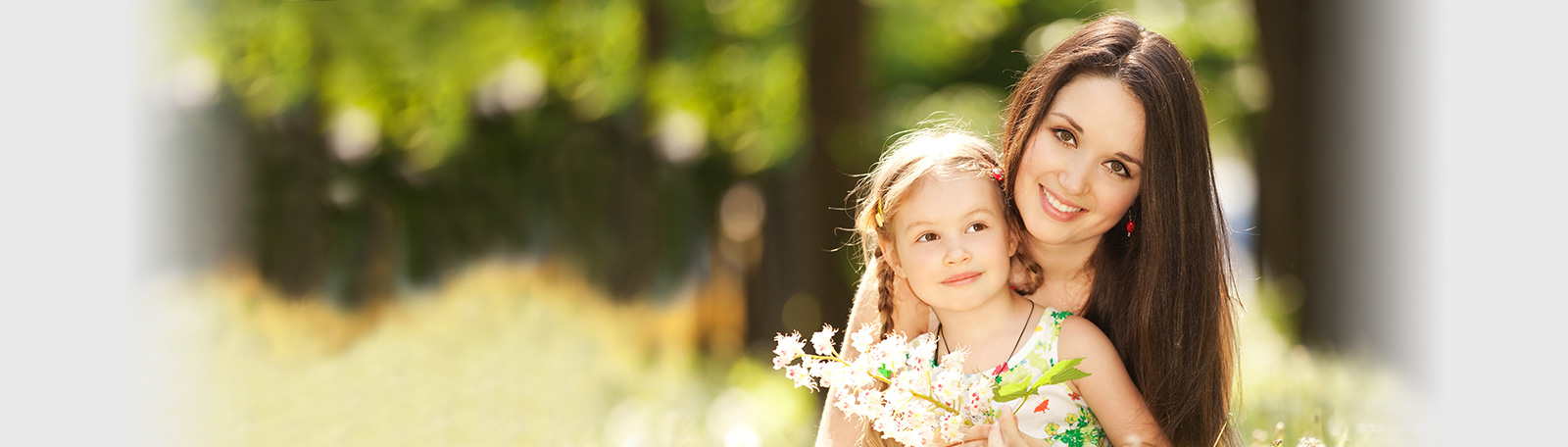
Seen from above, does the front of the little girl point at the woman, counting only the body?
no

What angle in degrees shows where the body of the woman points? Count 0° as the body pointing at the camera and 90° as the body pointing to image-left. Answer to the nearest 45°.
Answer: approximately 45°

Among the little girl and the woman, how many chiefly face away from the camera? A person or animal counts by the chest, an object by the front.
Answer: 0

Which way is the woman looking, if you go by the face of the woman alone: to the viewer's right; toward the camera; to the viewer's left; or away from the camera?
toward the camera

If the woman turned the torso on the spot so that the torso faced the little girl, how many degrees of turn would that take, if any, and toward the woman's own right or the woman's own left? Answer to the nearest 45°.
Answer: approximately 45° to the woman's own right

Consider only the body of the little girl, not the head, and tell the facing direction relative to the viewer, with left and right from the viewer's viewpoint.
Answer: facing the viewer
